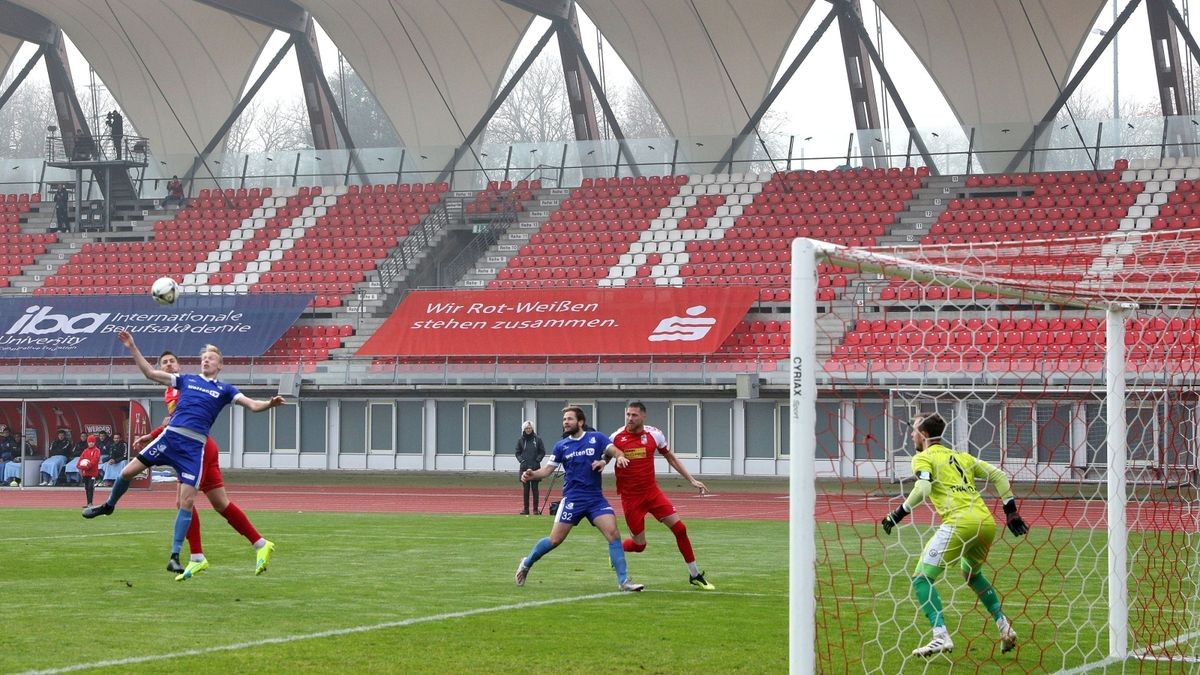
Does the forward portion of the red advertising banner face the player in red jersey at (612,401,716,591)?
yes

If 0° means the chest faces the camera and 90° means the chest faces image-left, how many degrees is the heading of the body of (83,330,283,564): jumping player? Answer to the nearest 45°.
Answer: approximately 0°

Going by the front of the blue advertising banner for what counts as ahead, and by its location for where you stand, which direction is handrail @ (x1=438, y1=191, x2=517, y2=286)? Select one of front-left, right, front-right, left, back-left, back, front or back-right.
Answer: left

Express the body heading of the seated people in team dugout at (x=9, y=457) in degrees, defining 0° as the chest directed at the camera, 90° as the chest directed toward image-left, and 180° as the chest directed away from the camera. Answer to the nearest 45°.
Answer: approximately 0°

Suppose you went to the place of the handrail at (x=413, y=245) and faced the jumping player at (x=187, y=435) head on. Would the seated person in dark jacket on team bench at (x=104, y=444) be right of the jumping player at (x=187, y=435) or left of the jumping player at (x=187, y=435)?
right

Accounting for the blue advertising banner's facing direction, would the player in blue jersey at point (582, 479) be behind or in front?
in front

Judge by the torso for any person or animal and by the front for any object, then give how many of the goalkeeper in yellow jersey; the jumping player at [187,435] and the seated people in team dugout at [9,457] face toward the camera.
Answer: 2

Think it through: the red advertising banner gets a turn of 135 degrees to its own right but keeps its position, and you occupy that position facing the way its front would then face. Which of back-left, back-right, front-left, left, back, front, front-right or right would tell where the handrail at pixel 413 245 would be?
front

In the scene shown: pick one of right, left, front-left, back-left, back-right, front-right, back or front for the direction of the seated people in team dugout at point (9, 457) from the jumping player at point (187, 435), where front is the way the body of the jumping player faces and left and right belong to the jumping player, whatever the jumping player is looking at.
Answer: back

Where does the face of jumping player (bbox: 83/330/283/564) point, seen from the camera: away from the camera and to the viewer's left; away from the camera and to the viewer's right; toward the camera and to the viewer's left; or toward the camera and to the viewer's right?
toward the camera and to the viewer's left

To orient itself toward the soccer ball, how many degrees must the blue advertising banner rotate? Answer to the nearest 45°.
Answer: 0° — it already faces it

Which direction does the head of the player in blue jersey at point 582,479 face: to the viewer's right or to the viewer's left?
to the viewer's left

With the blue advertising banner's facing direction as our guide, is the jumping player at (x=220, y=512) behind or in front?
in front

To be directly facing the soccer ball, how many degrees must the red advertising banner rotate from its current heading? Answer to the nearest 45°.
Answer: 0° — it already faces it

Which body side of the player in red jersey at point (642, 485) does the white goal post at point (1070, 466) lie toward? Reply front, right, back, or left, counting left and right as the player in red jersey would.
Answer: left
